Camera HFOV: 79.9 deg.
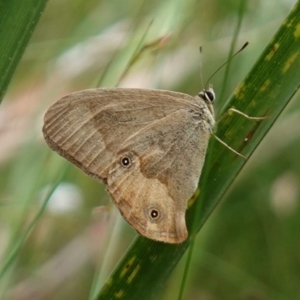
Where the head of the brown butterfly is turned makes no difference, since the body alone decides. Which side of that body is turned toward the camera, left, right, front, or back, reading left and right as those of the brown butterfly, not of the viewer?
right
